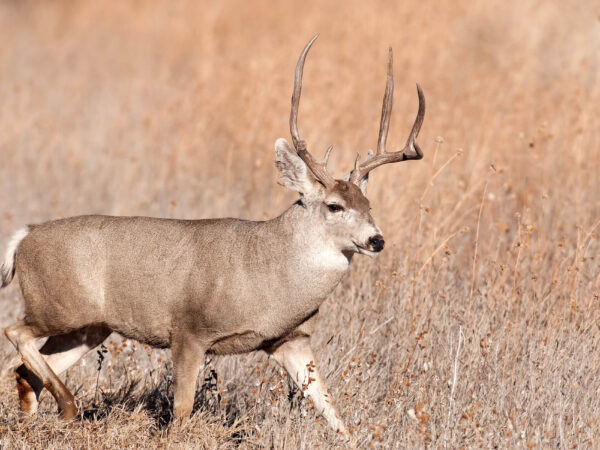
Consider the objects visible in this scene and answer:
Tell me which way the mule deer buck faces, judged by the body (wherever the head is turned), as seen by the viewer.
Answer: to the viewer's right
